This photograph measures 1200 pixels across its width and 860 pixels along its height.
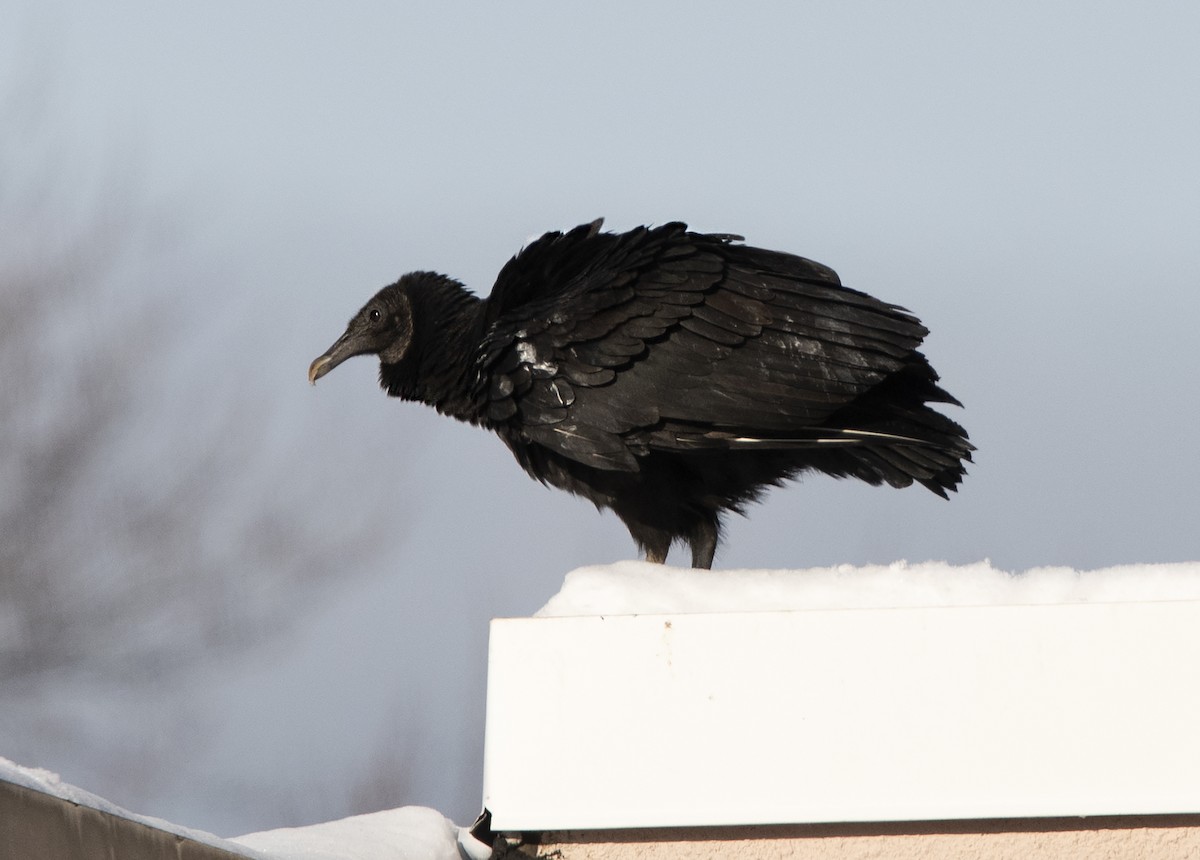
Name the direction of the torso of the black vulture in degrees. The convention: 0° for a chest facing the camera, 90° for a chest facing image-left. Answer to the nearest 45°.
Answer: approximately 90°
